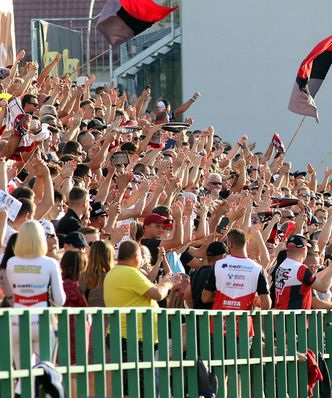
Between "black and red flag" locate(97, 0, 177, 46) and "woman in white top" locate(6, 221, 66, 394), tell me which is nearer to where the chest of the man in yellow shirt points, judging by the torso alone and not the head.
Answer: the black and red flag

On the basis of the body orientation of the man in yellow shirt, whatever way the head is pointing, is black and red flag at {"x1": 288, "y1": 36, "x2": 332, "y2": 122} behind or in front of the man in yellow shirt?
in front

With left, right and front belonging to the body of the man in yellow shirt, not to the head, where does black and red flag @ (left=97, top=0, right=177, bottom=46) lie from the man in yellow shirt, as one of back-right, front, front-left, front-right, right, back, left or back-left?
front-left

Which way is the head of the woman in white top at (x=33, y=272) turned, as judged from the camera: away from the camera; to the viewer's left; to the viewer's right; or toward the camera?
away from the camera

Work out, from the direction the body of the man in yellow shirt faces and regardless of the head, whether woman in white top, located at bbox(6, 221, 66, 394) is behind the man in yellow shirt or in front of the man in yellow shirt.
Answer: behind

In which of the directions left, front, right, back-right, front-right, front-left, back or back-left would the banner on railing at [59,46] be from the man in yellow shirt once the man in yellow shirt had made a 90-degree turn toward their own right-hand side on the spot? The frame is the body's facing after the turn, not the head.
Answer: back-left

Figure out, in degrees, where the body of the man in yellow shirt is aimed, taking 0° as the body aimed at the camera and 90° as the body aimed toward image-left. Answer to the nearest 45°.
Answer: approximately 225°
